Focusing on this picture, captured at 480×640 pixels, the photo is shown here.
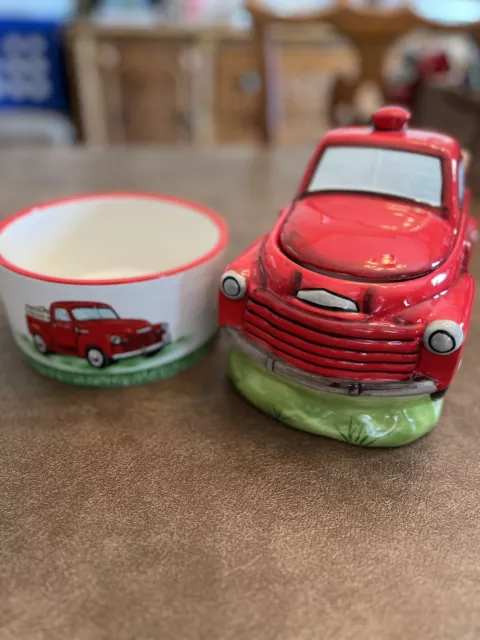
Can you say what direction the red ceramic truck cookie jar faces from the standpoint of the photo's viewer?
facing the viewer and to the left of the viewer

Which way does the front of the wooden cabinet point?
toward the camera

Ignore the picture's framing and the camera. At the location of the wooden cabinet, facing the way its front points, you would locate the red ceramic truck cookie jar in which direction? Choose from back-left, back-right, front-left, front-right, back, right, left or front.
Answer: front

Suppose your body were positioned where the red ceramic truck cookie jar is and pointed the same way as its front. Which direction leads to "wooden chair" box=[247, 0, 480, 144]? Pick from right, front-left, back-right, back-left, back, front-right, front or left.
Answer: back-right

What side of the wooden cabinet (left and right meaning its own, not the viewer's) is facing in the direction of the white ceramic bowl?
front

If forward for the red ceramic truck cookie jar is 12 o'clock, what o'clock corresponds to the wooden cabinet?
The wooden cabinet is roughly at 4 o'clock from the red ceramic truck cookie jar.

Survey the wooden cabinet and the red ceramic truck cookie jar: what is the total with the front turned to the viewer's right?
0

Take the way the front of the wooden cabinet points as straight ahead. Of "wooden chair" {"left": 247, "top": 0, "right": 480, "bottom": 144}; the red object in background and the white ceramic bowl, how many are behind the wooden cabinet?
0

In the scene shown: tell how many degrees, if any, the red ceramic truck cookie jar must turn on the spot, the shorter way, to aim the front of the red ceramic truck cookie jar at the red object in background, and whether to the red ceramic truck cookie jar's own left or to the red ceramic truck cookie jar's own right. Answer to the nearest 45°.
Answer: approximately 135° to the red ceramic truck cookie jar's own right
